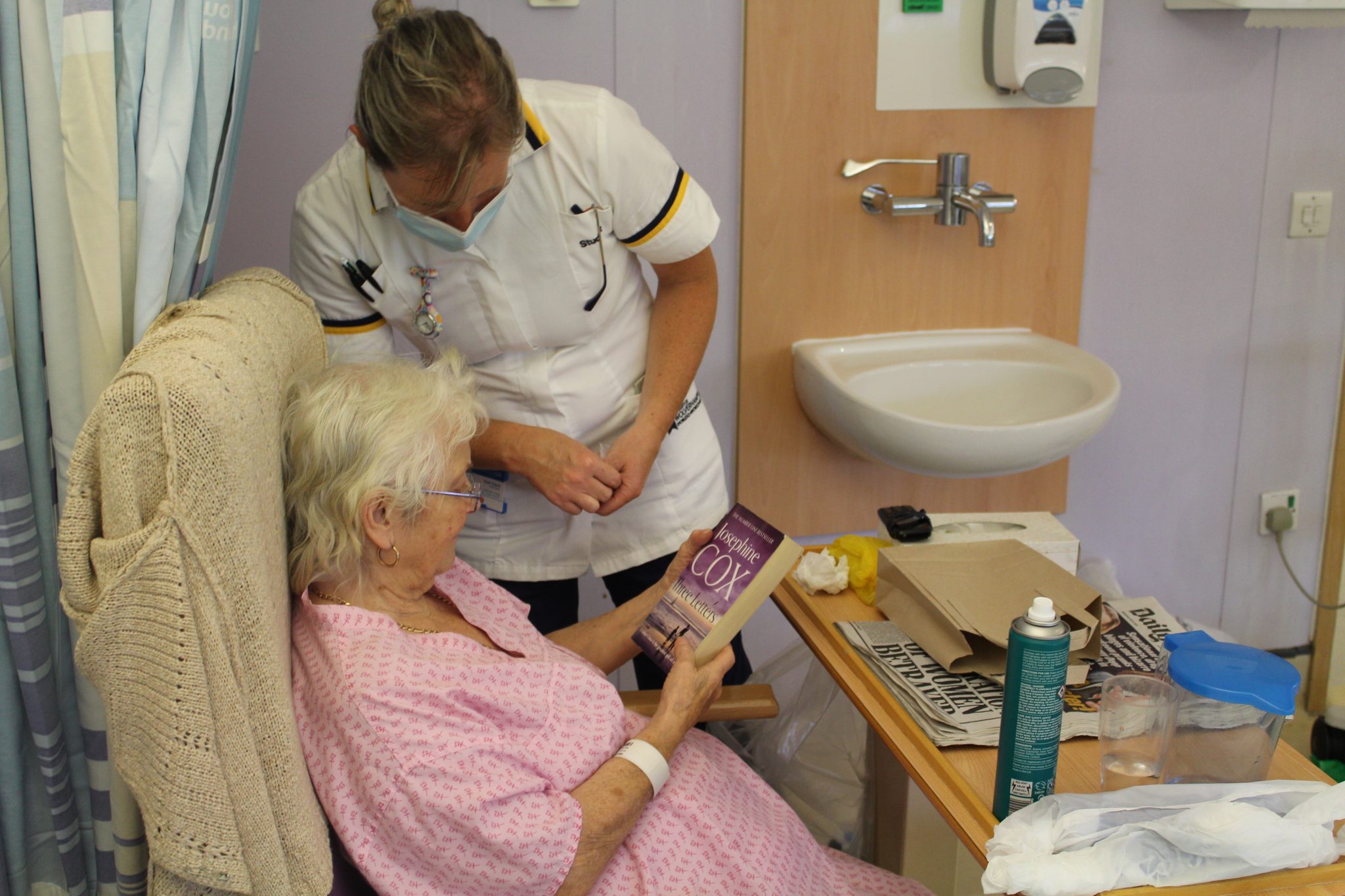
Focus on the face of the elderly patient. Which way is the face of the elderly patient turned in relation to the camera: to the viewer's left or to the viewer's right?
to the viewer's right

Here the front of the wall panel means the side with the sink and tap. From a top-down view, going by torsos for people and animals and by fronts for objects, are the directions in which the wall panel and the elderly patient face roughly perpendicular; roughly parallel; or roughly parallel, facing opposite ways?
roughly perpendicular

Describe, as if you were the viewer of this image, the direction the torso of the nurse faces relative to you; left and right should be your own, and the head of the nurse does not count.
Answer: facing the viewer

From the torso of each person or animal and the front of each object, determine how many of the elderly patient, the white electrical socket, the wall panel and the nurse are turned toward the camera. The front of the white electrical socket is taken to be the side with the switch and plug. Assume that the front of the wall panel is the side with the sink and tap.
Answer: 3

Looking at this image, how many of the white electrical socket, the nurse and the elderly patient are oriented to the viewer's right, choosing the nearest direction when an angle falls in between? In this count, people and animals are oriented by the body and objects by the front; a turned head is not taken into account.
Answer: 1

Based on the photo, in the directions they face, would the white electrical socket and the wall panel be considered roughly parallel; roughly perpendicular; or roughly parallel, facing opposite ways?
roughly parallel

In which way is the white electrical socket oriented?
toward the camera

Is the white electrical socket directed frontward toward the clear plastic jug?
yes

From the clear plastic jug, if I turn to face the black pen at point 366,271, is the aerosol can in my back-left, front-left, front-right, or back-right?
front-left

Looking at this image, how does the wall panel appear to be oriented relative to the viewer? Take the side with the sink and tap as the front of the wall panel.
toward the camera

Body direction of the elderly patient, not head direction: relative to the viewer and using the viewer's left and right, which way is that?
facing to the right of the viewer

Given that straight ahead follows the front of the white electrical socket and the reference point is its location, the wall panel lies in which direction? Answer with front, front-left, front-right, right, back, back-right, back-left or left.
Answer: front-right

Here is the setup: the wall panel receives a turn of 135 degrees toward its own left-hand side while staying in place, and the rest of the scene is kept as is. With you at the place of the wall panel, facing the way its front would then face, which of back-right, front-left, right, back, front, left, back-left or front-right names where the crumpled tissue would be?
back-right

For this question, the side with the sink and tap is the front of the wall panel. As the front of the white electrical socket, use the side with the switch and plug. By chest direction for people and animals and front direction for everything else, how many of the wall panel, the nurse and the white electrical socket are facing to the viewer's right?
0
